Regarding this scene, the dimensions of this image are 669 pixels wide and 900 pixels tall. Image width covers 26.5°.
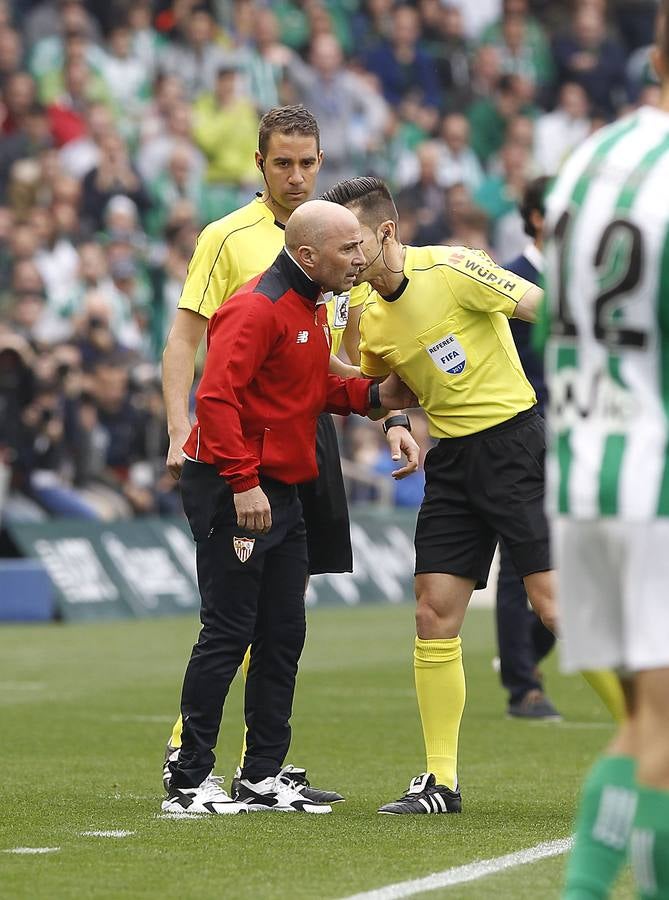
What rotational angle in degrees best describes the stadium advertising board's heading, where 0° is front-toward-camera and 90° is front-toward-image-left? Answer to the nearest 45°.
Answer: approximately 0°

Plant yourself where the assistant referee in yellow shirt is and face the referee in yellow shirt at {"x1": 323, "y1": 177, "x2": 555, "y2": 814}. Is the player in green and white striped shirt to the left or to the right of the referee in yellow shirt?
right

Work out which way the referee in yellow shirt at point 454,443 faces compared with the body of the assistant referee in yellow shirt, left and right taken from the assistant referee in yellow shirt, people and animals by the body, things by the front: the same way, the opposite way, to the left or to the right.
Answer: to the right

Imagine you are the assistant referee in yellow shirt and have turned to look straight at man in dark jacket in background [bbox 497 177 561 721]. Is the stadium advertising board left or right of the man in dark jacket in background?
left

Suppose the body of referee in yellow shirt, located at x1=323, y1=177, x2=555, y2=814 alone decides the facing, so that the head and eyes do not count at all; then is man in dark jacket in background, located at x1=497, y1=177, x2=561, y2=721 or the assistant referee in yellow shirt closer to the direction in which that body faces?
the assistant referee in yellow shirt

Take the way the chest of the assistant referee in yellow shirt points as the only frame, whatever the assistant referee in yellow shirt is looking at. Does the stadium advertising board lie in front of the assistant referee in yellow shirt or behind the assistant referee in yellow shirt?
behind

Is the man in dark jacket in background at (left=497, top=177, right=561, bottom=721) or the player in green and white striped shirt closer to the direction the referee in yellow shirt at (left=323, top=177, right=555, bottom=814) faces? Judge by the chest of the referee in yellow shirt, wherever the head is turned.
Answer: the player in green and white striped shirt

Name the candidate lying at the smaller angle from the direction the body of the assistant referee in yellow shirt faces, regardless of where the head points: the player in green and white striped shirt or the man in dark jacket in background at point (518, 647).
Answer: the player in green and white striped shirt
